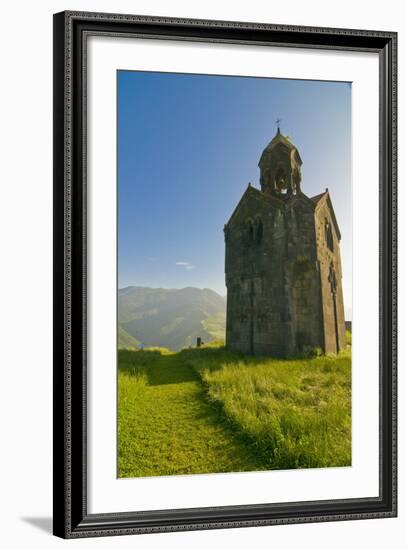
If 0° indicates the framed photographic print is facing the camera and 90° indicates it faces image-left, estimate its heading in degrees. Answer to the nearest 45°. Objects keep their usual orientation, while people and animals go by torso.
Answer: approximately 315°
